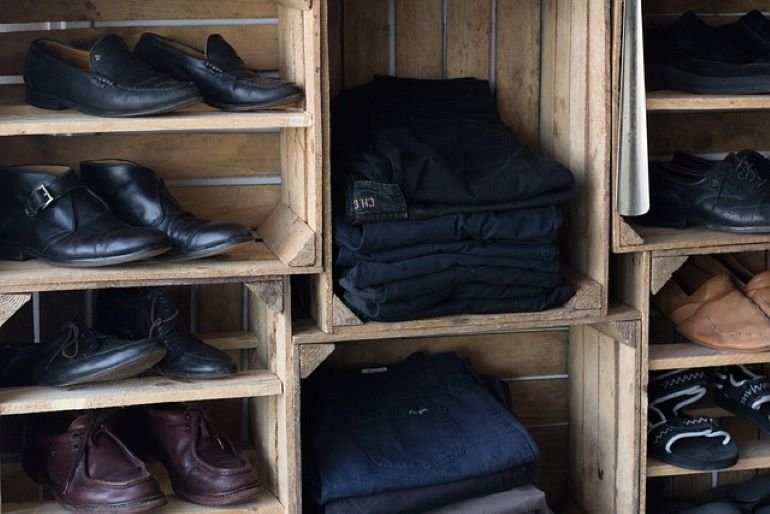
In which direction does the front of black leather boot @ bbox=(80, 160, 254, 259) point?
to the viewer's right

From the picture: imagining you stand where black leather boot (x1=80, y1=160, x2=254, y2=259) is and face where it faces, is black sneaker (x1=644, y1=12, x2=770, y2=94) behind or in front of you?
in front

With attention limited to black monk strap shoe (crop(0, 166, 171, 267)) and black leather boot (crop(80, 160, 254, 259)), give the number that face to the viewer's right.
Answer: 2

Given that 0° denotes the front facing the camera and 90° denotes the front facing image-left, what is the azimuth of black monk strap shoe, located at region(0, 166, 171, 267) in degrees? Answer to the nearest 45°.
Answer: approximately 270°

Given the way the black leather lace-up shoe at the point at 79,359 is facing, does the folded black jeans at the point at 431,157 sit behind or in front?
in front

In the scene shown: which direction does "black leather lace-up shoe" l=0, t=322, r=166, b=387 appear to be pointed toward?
to the viewer's right
